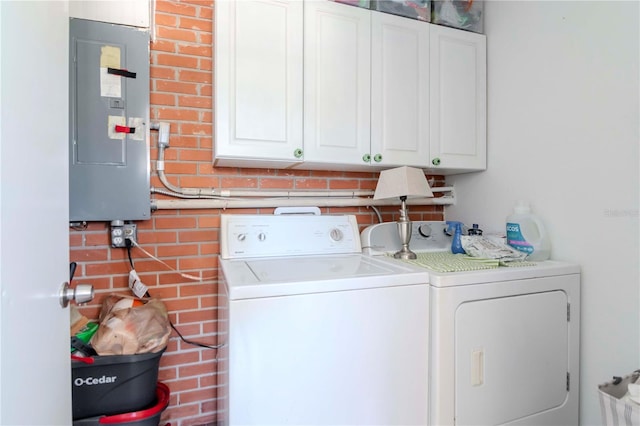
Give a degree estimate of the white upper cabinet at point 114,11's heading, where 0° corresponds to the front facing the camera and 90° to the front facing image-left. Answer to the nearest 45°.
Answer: approximately 45°

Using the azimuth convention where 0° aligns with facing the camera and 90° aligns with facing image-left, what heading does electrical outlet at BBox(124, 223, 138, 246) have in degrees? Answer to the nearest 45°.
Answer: approximately 45°

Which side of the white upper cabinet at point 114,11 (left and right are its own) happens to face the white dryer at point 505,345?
left
